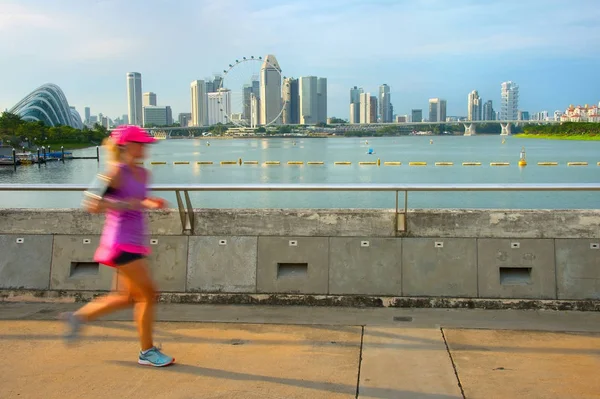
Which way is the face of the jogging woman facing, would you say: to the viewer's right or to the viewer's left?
to the viewer's right

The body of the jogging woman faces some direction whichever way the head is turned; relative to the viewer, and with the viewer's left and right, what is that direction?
facing to the right of the viewer
